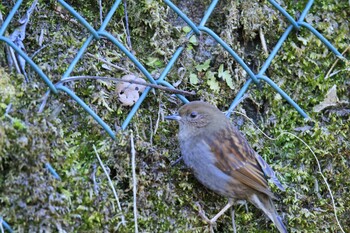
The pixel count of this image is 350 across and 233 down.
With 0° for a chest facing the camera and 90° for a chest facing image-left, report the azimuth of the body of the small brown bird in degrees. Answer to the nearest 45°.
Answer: approximately 90°

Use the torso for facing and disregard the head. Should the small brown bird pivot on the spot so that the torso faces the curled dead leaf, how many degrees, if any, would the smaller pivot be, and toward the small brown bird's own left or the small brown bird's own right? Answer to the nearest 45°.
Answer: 0° — it already faces it
